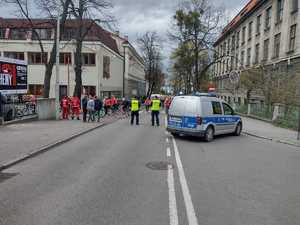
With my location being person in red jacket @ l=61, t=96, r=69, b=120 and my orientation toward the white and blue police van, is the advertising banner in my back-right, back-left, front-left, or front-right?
back-right

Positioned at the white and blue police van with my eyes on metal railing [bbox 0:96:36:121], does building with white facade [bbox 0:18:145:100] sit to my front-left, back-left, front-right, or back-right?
front-right

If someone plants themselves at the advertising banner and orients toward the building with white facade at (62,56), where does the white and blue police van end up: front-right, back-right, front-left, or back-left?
back-right

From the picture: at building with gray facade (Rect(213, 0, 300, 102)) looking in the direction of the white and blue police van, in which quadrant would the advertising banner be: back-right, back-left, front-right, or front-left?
front-right

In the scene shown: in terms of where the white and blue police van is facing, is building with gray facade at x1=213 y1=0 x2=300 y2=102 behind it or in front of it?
in front

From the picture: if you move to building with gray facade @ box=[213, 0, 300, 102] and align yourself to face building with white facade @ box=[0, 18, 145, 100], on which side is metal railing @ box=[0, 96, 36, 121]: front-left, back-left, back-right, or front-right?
front-left

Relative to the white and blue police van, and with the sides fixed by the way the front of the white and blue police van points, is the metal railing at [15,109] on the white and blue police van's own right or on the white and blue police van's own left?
on the white and blue police van's own left

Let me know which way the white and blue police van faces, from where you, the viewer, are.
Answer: facing away from the viewer and to the right of the viewer

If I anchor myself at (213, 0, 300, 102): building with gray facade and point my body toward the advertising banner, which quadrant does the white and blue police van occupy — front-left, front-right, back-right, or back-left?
front-left

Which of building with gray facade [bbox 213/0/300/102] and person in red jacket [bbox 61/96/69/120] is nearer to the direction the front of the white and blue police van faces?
the building with gray facade

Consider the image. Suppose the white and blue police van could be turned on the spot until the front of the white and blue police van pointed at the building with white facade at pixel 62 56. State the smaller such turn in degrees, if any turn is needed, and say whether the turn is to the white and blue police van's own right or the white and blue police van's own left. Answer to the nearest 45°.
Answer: approximately 90° to the white and blue police van's own left
